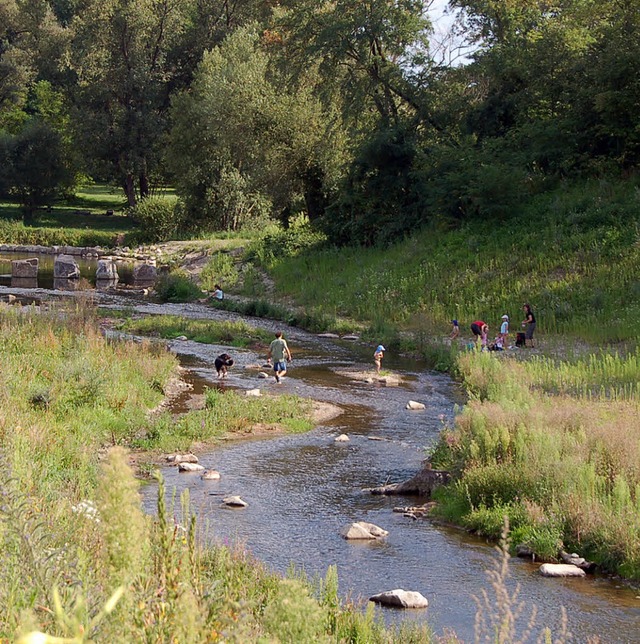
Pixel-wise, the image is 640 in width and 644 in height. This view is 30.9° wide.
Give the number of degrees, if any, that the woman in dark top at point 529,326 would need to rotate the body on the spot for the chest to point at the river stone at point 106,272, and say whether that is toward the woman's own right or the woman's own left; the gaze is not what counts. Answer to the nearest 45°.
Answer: approximately 45° to the woman's own right

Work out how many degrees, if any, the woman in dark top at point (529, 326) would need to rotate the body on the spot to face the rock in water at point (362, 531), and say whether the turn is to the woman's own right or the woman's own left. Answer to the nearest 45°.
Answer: approximately 90° to the woman's own left

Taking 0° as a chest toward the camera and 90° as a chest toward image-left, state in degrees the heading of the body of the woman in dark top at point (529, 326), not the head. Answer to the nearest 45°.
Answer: approximately 90°

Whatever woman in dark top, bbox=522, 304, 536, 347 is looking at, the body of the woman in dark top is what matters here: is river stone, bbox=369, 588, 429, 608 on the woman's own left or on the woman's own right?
on the woman's own left

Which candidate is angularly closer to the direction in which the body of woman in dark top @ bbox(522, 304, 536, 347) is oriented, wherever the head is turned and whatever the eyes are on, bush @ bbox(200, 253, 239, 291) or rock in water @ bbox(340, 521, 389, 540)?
the bush

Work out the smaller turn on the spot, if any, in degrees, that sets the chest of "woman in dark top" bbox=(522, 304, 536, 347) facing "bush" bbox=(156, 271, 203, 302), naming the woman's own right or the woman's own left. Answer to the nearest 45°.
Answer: approximately 45° to the woman's own right

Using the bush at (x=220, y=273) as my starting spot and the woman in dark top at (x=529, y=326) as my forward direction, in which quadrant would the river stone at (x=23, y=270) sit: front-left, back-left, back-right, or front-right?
back-right

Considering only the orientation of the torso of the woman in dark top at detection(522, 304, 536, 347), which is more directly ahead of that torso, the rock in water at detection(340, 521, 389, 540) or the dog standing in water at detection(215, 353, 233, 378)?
the dog standing in water

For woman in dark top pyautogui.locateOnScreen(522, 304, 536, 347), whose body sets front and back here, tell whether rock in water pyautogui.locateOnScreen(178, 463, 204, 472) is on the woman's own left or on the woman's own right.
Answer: on the woman's own left
